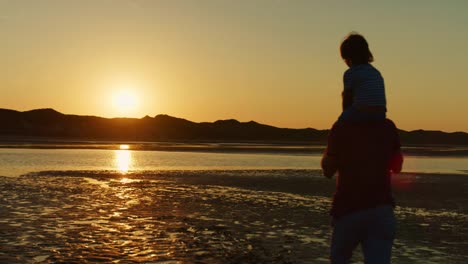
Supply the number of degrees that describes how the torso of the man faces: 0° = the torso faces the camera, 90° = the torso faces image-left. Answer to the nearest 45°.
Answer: approximately 180°

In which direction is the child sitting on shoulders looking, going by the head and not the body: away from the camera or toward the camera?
away from the camera
